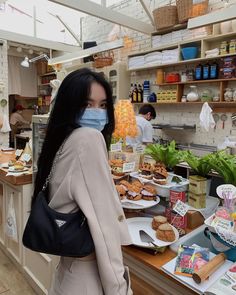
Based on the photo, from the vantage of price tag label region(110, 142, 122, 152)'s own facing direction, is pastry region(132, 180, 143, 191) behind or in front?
in front

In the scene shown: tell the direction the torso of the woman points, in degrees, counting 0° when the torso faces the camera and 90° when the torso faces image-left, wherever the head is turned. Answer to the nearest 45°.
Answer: approximately 270°

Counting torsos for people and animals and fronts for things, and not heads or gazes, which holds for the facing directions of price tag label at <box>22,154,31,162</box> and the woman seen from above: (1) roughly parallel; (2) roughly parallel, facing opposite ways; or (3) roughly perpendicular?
roughly perpendicular

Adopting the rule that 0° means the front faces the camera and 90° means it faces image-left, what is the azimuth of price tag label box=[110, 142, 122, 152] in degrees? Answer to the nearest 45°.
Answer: approximately 0°

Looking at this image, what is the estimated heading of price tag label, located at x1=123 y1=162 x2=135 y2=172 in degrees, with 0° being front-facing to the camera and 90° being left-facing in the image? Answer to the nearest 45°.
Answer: approximately 0°

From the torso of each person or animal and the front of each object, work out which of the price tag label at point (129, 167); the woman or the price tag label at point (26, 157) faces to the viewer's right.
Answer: the woman

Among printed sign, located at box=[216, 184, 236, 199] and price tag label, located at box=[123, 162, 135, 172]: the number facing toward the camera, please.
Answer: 2

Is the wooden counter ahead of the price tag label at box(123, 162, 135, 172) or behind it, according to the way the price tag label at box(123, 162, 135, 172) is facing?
ahead
